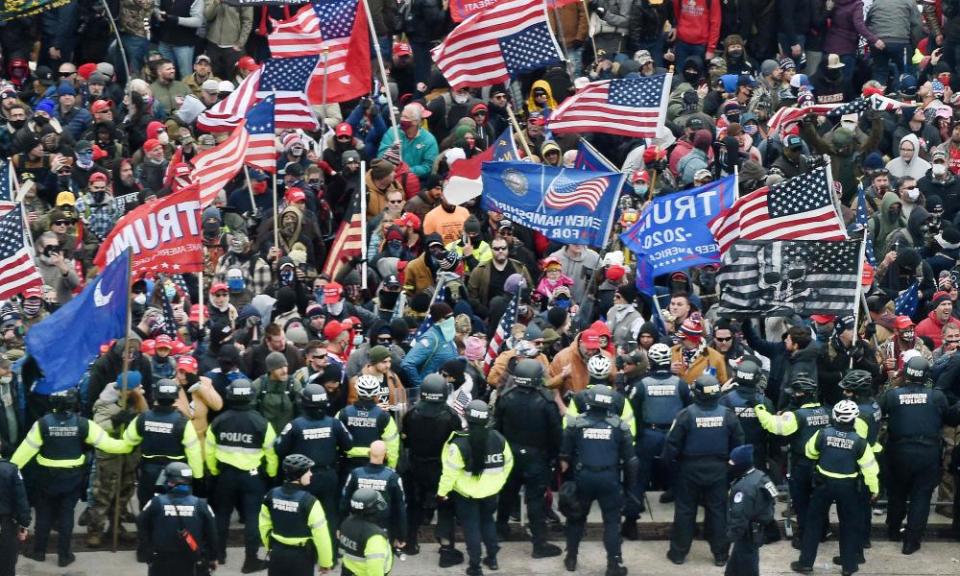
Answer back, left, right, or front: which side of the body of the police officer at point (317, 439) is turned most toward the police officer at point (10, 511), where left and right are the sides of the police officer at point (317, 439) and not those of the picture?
left

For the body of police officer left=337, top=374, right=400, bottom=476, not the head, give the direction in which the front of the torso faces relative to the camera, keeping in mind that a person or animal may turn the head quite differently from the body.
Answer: away from the camera

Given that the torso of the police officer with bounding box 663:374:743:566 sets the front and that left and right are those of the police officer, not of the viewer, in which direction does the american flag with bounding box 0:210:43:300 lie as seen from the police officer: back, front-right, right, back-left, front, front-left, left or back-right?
left

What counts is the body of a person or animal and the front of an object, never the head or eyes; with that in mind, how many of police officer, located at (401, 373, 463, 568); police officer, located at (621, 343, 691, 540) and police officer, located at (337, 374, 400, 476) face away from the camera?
3

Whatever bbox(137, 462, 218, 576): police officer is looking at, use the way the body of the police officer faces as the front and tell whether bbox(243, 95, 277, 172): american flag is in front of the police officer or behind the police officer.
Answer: in front

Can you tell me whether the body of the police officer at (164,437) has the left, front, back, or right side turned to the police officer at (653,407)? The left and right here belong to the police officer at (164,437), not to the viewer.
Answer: right

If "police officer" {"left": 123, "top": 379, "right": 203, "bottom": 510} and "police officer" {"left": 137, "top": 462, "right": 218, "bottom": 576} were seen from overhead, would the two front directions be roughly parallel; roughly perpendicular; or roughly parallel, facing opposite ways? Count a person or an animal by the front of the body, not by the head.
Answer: roughly parallel

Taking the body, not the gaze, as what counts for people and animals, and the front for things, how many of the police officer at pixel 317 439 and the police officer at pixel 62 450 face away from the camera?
2

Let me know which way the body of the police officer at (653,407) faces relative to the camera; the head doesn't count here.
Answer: away from the camera

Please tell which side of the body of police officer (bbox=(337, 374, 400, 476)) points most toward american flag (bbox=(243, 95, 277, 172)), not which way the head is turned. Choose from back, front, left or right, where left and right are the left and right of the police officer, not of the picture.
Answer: front

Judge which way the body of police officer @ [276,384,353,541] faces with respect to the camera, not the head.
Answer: away from the camera

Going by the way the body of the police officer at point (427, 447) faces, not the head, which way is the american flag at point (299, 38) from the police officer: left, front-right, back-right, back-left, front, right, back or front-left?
front

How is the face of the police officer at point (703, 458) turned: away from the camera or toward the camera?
away from the camera

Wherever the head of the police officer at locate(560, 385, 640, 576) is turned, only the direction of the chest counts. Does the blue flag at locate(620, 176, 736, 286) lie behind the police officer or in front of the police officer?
in front

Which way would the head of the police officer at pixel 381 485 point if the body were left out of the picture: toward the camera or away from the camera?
away from the camera

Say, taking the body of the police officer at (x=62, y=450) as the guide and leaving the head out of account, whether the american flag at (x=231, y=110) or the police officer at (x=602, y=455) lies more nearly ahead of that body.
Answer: the american flag

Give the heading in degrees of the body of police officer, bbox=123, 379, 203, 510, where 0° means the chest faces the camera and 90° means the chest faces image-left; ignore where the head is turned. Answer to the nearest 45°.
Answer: approximately 180°

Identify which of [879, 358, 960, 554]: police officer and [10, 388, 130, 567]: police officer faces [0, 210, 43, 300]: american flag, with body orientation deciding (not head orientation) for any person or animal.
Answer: [10, 388, 130, 567]: police officer

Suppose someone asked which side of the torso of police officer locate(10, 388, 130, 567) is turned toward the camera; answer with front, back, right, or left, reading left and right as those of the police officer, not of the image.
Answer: back
